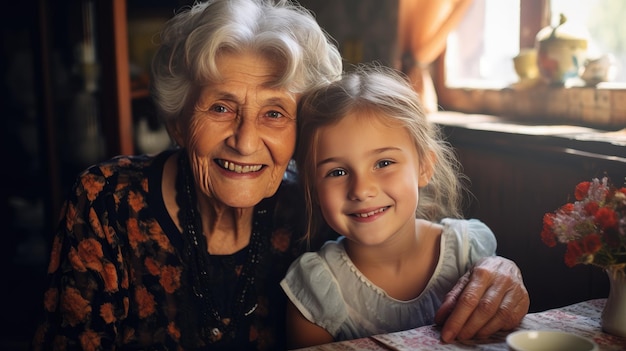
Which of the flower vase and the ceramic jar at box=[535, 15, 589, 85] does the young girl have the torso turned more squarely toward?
the flower vase

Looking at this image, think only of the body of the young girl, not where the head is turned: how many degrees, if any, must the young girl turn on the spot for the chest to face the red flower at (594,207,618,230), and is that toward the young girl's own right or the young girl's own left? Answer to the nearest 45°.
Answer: approximately 45° to the young girl's own left

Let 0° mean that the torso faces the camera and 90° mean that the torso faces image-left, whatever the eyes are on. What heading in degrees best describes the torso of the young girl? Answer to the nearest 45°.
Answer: approximately 0°

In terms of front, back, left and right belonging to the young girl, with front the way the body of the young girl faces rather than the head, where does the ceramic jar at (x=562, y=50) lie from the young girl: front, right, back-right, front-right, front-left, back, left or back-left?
back-left

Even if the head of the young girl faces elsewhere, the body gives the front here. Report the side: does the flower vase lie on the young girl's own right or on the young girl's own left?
on the young girl's own left

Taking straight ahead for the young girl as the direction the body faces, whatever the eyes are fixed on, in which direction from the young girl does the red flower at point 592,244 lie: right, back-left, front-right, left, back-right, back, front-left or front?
front-left

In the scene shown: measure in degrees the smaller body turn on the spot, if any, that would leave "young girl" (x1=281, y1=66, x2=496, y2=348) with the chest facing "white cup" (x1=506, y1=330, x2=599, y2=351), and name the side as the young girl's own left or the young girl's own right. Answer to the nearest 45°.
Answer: approximately 45° to the young girl's own left
